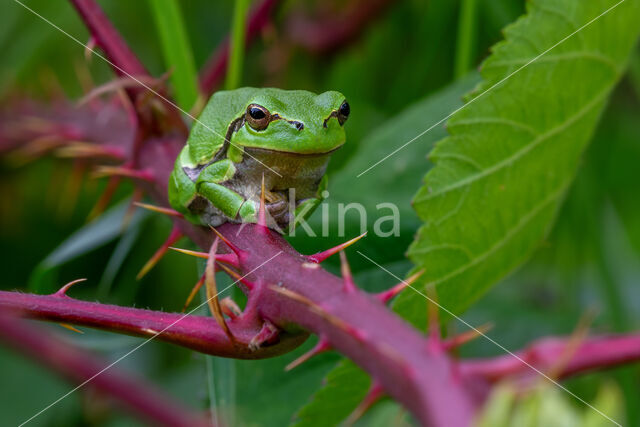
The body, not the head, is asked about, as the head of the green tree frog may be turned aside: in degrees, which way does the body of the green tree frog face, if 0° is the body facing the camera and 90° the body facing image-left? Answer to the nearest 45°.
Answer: approximately 315°
